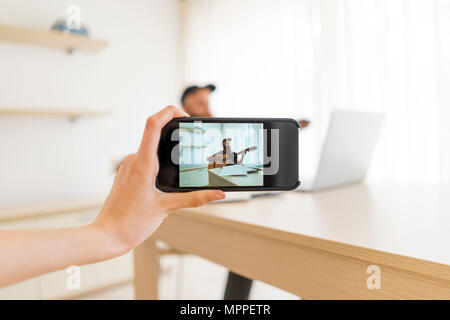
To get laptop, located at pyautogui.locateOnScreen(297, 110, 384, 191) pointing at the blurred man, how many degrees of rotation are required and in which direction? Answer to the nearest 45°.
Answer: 0° — it already faces them

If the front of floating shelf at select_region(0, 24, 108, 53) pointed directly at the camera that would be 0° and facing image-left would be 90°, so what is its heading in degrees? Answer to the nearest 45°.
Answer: approximately 315°

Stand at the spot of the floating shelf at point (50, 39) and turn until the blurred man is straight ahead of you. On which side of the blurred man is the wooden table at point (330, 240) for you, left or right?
right

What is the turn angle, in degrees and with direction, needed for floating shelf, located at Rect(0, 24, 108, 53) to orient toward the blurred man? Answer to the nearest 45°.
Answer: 0° — it already faces them

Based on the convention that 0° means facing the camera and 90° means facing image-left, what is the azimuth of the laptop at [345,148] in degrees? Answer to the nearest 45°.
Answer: approximately 135°

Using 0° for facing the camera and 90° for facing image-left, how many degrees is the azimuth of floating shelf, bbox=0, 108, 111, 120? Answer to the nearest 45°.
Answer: approximately 315°
